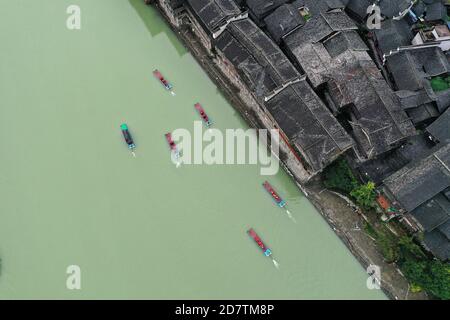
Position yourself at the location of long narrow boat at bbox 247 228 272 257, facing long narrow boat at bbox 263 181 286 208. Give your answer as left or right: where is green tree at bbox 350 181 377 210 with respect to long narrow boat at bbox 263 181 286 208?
right

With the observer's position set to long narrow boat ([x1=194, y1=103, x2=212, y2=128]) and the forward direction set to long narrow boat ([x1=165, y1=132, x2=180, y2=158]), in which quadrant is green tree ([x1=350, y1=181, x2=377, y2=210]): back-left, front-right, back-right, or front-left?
back-left

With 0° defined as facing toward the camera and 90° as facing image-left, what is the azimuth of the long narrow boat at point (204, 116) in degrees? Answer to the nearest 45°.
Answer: approximately 135°

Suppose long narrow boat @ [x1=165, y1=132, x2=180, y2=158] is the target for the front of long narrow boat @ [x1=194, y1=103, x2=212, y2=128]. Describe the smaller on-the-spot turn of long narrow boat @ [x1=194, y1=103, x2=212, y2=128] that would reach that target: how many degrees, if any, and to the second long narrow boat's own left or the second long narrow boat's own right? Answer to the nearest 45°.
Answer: approximately 45° to the second long narrow boat's own left
